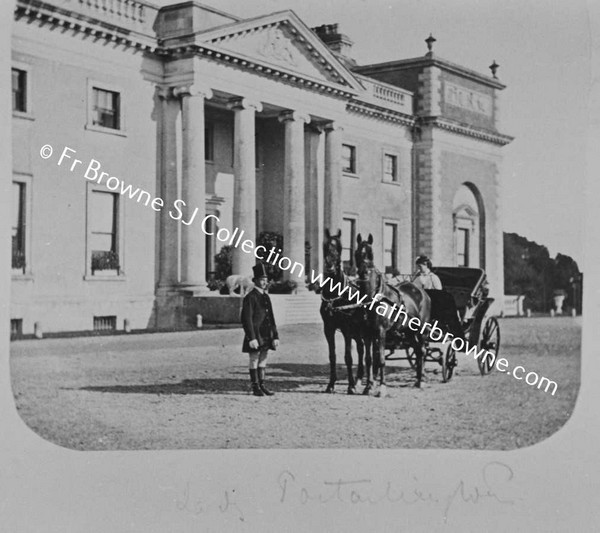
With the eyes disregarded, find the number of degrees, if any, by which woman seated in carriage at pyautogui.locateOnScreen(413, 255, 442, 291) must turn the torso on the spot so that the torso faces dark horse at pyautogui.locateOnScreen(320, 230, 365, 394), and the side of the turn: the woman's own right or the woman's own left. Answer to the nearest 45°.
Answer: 0° — they already face it

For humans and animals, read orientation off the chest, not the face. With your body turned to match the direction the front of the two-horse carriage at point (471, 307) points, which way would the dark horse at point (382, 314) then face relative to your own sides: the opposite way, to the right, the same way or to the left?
the same way

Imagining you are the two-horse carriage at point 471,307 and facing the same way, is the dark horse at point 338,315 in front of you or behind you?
in front

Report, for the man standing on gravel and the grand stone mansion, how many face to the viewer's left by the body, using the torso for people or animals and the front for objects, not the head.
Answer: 0

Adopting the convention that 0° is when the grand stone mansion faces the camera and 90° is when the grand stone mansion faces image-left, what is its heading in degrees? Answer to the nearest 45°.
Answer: approximately 315°

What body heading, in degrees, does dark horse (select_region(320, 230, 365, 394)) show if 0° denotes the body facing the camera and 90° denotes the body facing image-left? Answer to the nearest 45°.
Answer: approximately 45°

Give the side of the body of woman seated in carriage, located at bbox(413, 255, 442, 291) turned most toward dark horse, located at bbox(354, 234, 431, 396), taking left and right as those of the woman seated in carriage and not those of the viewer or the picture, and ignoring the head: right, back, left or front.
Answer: front

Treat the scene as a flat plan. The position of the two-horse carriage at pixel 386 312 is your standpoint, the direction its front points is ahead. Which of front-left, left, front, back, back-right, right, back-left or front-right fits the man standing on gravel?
front

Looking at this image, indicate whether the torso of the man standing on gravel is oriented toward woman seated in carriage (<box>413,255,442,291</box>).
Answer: no

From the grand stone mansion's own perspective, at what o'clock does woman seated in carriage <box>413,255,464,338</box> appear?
The woman seated in carriage is roughly at 11 o'clock from the grand stone mansion.

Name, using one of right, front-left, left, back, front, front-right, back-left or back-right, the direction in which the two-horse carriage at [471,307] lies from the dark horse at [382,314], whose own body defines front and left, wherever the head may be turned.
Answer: back

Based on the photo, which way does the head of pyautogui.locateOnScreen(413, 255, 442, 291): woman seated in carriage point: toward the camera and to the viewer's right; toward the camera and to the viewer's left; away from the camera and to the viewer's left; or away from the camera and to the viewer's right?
toward the camera and to the viewer's left

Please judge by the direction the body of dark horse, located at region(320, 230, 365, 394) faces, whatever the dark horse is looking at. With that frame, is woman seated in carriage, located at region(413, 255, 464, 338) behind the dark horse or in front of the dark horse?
behind
